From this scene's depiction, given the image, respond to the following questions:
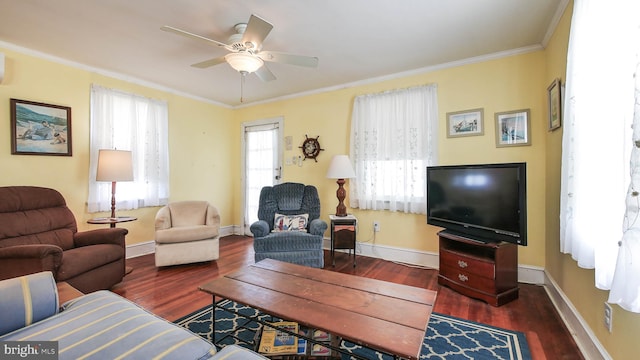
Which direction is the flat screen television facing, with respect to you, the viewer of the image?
facing the viewer and to the left of the viewer

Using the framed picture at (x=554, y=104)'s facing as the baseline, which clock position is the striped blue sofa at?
The striped blue sofa is roughly at 10 o'clock from the framed picture.

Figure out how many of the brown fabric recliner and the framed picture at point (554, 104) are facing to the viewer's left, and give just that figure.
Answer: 1

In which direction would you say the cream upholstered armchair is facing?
toward the camera

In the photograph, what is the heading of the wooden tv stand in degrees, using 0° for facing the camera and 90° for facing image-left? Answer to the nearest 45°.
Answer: approximately 45°

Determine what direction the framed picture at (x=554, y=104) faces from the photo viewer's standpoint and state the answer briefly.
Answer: facing to the left of the viewer

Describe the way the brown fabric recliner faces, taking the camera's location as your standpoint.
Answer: facing the viewer and to the right of the viewer

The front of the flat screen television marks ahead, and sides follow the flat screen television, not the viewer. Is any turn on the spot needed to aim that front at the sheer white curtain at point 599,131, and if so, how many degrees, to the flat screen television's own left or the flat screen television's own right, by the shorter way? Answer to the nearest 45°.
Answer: approximately 90° to the flat screen television's own left

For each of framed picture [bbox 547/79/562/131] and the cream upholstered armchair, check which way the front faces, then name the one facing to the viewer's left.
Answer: the framed picture

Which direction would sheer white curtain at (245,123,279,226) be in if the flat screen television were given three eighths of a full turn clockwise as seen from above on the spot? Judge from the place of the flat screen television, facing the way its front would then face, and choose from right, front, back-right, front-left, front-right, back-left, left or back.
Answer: left

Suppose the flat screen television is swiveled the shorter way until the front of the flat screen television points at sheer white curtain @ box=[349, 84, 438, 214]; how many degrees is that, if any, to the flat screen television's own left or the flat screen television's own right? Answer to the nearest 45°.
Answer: approximately 90° to the flat screen television's own right

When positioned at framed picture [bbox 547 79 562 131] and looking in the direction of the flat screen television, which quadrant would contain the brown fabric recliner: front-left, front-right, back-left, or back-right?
front-left

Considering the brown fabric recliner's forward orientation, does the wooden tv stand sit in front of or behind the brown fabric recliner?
in front
